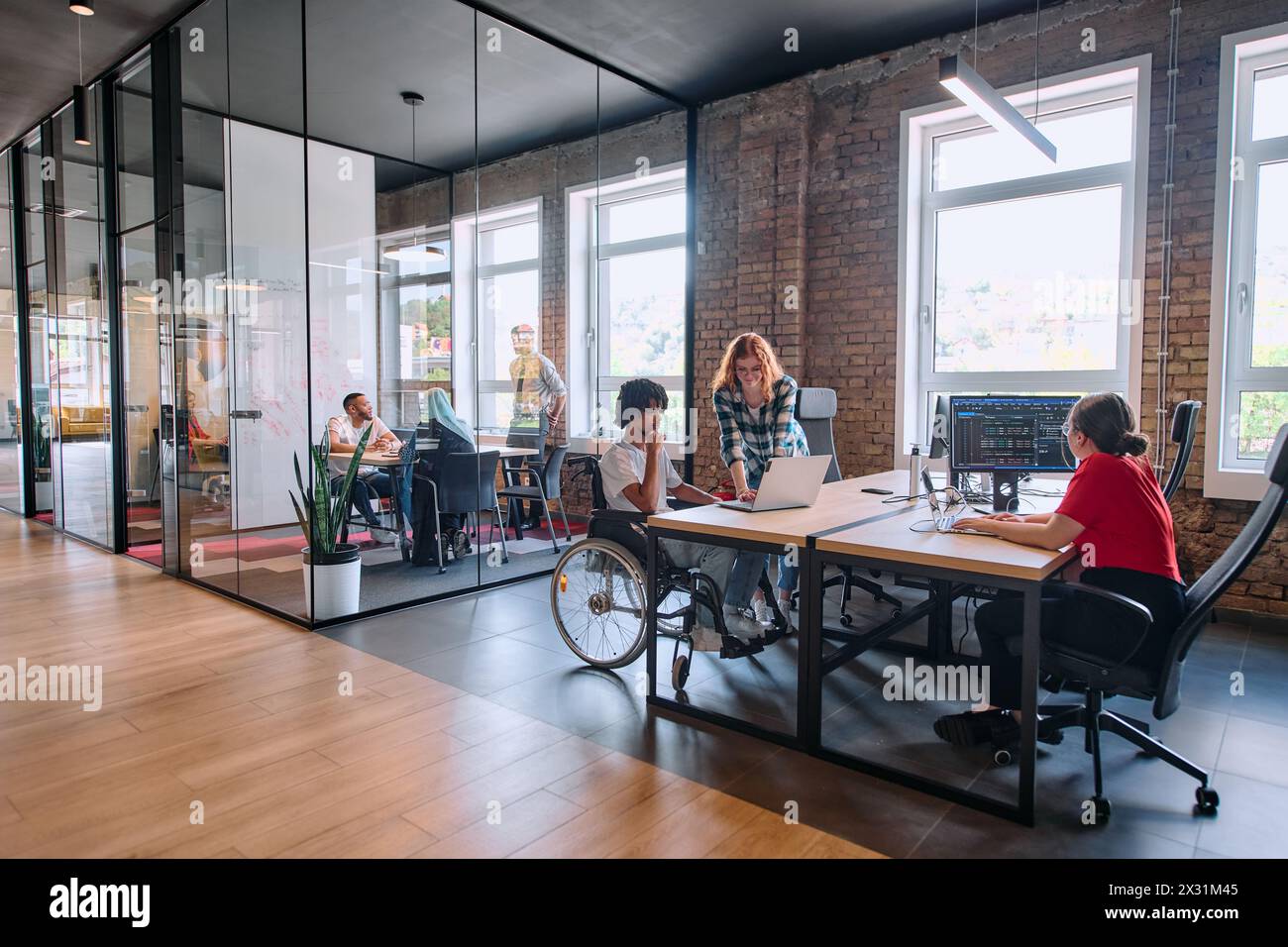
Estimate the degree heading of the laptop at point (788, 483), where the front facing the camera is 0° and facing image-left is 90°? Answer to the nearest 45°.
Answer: approximately 135°

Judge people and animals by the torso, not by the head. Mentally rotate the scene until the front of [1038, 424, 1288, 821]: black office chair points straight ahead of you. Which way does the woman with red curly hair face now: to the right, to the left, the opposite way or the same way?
to the left

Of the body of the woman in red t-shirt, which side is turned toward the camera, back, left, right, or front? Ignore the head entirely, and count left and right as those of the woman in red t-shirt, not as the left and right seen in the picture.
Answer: left

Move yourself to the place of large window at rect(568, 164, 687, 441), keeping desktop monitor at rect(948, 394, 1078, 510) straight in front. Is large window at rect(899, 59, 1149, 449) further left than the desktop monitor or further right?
left

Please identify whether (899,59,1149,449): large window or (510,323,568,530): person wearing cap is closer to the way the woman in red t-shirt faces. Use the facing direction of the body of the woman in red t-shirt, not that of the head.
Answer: the person wearing cap

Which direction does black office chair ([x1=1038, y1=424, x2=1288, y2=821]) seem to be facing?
to the viewer's left

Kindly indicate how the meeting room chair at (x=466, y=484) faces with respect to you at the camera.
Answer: facing away from the viewer and to the left of the viewer
